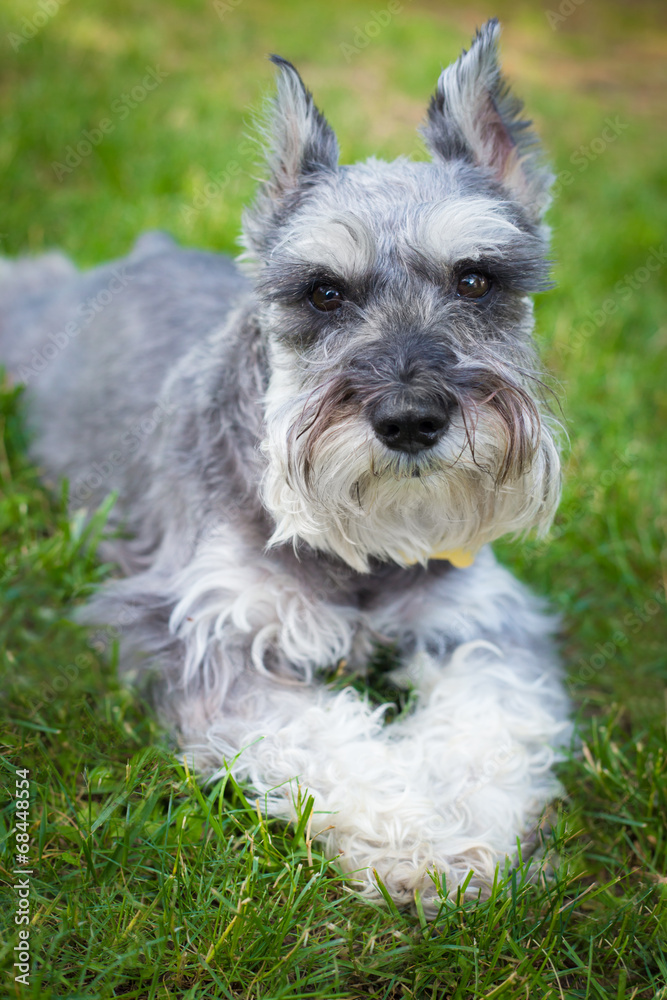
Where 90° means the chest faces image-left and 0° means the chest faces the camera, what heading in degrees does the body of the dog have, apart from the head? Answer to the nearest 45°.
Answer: approximately 315°
